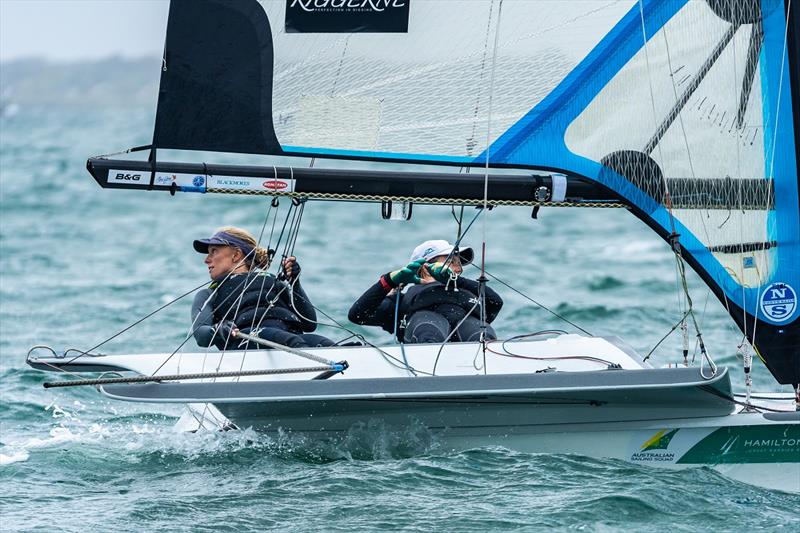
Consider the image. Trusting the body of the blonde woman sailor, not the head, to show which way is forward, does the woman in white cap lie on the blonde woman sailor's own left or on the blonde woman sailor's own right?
on the blonde woman sailor's own left
